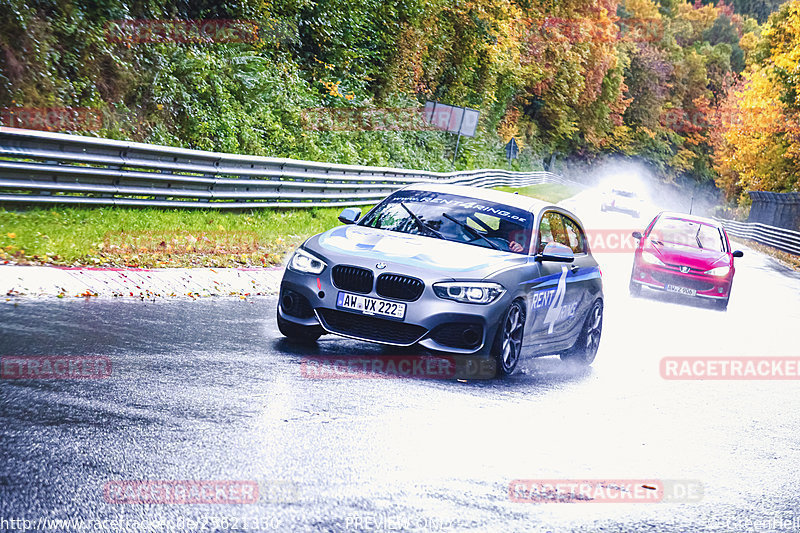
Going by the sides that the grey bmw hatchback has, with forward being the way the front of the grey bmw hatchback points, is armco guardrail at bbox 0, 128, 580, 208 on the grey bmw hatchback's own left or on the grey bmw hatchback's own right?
on the grey bmw hatchback's own right

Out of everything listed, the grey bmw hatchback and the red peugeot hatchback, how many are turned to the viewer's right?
0

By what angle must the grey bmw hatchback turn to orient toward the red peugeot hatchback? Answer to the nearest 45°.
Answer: approximately 180°

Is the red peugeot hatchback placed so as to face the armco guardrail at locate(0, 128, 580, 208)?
no

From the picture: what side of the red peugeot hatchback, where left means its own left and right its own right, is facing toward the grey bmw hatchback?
front

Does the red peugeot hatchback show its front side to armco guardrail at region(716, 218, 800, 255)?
no

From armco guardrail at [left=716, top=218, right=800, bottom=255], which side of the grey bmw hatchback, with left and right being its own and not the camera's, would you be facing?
back

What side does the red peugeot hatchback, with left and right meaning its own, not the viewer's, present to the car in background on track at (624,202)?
back

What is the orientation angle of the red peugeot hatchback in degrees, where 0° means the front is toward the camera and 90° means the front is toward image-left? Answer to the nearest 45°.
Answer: approximately 0°

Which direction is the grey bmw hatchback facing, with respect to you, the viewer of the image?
facing the viewer and to the left of the viewer

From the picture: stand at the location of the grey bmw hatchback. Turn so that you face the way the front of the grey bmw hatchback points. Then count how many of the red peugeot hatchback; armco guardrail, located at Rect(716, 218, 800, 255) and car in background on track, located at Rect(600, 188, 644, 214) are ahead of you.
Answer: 0

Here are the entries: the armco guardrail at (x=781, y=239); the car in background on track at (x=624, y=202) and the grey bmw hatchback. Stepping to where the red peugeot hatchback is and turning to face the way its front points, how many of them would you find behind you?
2
